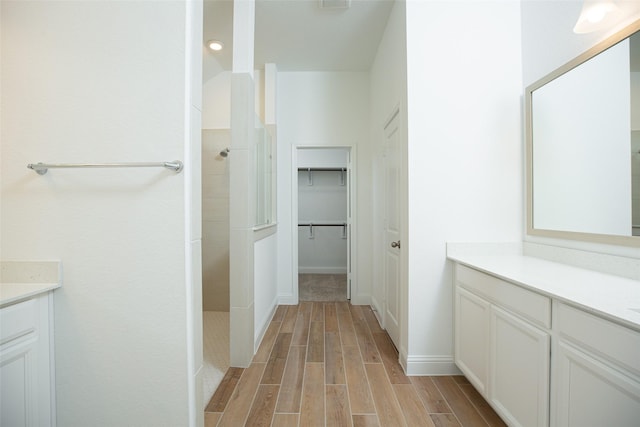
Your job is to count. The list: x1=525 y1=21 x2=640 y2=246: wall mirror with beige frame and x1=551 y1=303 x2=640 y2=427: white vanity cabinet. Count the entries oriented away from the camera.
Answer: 0

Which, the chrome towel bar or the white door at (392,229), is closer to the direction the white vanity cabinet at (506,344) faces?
the chrome towel bar

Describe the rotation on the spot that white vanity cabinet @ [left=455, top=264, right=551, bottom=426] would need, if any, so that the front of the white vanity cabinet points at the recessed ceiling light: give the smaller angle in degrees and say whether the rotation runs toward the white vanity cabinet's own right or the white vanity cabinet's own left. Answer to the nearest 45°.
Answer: approximately 45° to the white vanity cabinet's own right

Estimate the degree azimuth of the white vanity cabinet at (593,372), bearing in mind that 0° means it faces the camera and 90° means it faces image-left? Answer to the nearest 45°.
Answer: approximately 45°

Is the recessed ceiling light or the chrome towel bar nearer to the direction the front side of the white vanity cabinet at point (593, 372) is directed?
the chrome towel bar

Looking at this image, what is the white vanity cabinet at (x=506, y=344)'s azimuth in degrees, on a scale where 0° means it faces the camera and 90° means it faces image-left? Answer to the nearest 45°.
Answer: approximately 45°

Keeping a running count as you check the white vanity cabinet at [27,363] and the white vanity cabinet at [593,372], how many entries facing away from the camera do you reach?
0

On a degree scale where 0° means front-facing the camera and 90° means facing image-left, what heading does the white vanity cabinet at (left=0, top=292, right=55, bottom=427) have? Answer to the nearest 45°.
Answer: approximately 315°

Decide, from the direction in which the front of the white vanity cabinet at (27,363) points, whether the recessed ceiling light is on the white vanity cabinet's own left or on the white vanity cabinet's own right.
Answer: on the white vanity cabinet's own left
